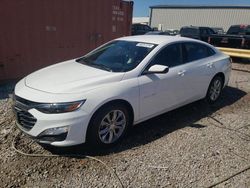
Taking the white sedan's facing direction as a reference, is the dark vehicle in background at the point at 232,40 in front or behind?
behind

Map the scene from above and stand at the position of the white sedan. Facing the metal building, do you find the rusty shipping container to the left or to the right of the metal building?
left

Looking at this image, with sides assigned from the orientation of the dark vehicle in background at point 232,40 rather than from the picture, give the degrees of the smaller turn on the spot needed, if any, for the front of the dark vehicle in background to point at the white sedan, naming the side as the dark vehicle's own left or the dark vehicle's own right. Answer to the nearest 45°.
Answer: approximately 180°

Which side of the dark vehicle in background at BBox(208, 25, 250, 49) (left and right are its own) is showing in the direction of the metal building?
front

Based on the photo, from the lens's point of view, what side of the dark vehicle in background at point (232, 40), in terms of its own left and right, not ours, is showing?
back

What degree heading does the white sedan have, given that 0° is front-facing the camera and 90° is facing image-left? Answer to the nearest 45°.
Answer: approximately 45°

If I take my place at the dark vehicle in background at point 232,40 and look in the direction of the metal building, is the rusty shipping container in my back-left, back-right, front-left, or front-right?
back-left
